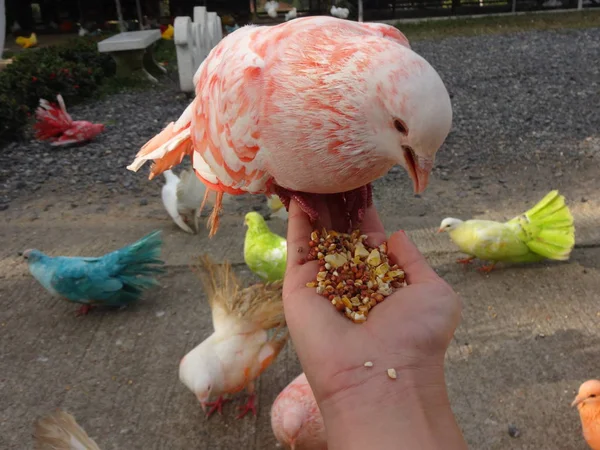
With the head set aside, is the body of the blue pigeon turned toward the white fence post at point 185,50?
no

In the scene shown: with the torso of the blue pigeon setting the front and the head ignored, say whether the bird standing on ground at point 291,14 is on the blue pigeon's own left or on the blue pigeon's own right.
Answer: on the blue pigeon's own right

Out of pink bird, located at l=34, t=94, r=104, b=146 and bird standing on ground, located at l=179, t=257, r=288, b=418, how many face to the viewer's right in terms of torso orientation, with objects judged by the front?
1

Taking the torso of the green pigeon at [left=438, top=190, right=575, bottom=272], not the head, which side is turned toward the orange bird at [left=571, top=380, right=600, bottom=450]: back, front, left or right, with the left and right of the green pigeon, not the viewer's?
left

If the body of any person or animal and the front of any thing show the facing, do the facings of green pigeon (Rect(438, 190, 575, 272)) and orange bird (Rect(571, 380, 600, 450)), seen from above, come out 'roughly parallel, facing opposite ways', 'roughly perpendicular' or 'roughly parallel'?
roughly parallel

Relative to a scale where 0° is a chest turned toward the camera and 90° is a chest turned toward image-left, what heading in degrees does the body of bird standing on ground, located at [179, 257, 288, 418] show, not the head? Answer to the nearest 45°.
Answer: approximately 45°

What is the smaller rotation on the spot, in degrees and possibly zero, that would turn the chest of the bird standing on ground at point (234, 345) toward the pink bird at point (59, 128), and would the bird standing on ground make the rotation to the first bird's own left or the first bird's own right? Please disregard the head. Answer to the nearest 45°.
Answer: approximately 135° to the first bird's own right

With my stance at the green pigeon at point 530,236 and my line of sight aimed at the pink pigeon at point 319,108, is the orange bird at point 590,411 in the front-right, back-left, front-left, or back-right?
front-left

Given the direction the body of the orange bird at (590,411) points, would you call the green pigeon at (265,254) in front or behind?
in front

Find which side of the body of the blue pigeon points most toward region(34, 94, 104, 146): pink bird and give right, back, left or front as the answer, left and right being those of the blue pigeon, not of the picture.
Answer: right

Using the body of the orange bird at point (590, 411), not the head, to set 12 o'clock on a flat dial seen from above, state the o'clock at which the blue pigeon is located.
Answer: The blue pigeon is roughly at 12 o'clock from the orange bird.

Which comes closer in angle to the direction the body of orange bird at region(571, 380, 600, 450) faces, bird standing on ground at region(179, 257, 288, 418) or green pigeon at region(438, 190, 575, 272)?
the bird standing on ground

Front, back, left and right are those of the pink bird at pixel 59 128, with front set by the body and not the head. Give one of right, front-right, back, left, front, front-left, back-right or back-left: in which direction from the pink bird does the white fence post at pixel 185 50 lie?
front-left

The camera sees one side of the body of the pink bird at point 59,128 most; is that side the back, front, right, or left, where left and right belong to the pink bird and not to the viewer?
right

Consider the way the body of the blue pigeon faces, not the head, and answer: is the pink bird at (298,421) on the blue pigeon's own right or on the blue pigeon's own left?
on the blue pigeon's own left

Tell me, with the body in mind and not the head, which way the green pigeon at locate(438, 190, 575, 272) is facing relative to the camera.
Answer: to the viewer's left
